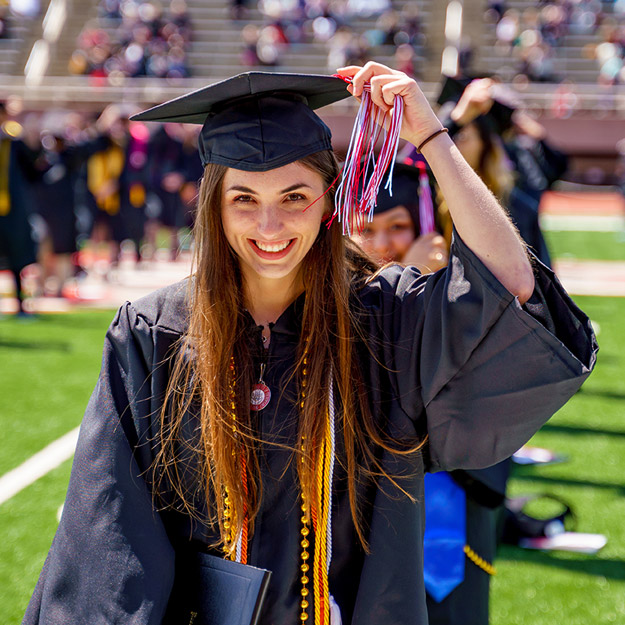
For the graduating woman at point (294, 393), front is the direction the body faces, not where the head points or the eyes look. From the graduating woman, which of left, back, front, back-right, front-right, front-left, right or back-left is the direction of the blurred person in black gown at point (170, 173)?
back

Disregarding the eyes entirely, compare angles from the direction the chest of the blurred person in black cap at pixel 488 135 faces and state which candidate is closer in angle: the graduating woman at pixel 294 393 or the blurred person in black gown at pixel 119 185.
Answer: the graduating woman

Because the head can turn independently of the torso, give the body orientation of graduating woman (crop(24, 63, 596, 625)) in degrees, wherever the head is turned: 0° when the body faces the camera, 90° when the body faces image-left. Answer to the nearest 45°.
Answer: approximately 0°

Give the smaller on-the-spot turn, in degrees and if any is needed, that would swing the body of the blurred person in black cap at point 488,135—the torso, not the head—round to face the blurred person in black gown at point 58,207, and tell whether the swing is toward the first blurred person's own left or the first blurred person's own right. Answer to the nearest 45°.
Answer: approximately 90° to the first blurred person's own right

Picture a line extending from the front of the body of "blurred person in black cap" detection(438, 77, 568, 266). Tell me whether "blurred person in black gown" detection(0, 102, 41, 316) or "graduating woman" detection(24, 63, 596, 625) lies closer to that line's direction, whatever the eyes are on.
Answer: the graduating woman

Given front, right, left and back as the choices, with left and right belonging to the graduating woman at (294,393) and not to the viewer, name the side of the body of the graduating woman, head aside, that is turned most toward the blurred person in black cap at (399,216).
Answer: back

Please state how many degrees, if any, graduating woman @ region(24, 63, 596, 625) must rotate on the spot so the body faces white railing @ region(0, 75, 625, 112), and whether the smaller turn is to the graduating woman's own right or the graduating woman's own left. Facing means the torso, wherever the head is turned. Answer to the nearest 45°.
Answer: approximately 180°

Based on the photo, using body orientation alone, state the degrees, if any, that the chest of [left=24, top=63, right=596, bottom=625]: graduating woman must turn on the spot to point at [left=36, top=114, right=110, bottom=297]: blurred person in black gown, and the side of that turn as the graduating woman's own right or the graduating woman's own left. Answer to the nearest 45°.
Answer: approximately 180°
